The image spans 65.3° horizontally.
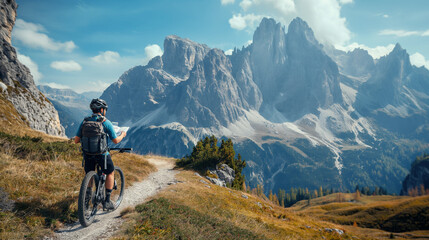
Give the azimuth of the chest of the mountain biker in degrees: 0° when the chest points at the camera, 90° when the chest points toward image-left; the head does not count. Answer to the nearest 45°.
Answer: approximately 225°

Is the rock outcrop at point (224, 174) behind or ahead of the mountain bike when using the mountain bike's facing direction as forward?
ahead

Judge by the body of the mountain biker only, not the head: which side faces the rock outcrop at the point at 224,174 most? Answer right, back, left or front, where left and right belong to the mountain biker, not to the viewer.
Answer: front

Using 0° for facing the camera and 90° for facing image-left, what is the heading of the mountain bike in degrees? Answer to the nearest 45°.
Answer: approximately 225°
